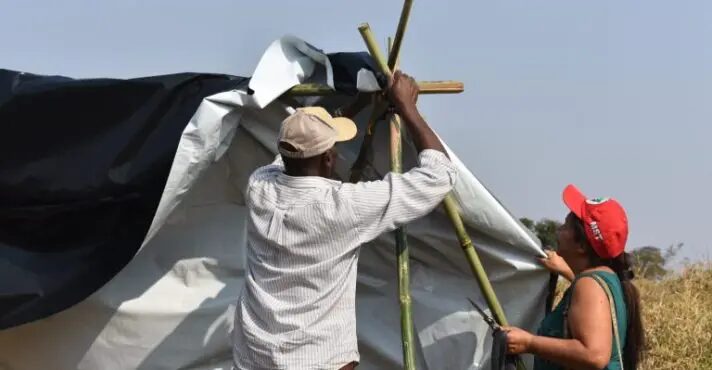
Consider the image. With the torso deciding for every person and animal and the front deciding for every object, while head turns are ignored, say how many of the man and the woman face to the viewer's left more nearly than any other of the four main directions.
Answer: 1

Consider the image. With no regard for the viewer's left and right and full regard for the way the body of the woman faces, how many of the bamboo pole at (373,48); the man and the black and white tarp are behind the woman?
0

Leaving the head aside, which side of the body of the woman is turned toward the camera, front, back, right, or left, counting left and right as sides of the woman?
left

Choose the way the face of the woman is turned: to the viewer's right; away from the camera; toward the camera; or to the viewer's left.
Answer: to the viewer's left

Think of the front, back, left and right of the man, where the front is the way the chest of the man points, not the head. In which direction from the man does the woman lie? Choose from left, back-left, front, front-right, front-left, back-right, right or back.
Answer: front-right

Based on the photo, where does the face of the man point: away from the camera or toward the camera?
away from the camera

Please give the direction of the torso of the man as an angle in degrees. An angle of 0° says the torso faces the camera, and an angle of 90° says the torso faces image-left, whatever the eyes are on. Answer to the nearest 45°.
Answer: approximately 225°

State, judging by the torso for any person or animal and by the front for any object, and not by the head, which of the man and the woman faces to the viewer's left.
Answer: the woman
